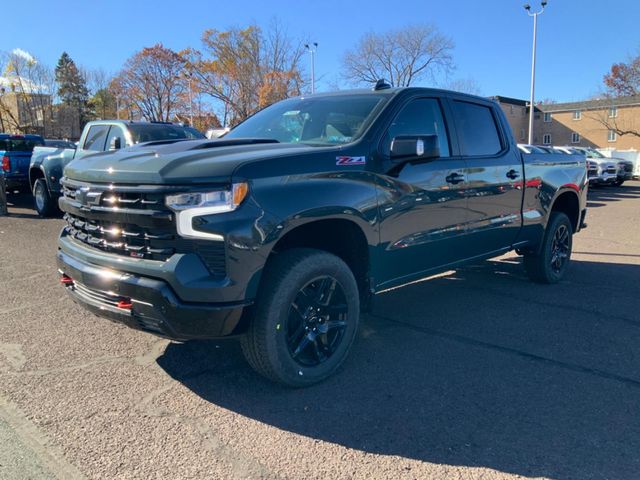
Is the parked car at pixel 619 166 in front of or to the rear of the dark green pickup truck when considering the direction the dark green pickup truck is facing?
to the rear

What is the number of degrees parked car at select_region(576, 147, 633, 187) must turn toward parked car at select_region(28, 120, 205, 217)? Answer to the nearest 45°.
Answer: approximately 90° to its right

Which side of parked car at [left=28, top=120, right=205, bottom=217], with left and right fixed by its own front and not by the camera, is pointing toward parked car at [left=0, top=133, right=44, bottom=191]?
back

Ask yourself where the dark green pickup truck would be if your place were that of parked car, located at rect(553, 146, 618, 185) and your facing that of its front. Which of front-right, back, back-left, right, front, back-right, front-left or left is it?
front-right

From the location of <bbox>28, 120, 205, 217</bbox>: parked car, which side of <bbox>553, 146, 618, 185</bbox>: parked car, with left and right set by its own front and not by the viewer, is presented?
right

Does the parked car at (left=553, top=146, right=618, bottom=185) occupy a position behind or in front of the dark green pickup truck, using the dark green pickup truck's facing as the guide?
behind

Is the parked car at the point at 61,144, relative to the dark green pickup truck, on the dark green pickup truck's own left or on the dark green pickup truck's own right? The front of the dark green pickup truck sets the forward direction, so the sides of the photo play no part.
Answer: on the dark green pickup truck's own right

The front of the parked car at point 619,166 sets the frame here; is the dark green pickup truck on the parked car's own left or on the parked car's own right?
on the parked car's own right

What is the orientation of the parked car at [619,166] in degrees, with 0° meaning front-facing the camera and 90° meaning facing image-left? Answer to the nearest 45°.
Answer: approximately 315°

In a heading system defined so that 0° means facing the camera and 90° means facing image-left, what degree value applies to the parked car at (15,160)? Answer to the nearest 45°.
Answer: approximately 135°

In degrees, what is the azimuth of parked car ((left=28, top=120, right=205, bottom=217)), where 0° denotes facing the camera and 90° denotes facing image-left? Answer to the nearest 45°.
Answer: approximately 315°
